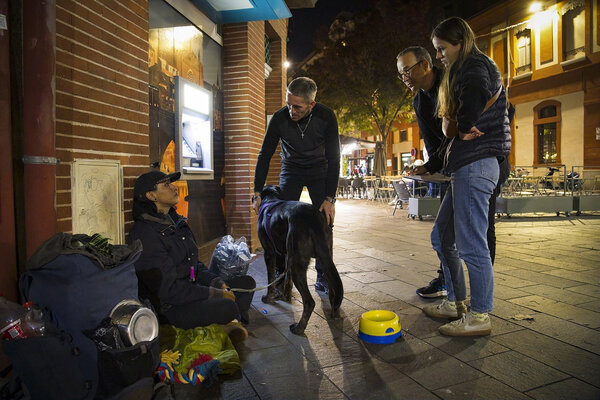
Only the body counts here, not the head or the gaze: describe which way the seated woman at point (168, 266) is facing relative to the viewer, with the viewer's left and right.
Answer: facing to the right of the viewer

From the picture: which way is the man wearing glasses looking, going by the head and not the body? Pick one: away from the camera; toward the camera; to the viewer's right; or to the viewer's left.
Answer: to the viewer's left

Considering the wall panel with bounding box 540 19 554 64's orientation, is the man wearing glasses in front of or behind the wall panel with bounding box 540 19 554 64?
in front

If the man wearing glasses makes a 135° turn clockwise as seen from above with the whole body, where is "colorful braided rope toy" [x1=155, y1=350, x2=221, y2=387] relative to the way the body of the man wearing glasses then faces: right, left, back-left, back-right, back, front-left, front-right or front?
back-left

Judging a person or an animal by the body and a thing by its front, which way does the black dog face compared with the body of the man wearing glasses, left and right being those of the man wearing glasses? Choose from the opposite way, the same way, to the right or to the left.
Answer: to the right

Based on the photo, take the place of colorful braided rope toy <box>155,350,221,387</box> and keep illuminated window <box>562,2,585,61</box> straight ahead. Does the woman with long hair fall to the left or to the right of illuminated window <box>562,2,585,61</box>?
right

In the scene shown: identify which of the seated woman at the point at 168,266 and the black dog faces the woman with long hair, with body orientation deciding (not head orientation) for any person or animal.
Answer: the seated woman

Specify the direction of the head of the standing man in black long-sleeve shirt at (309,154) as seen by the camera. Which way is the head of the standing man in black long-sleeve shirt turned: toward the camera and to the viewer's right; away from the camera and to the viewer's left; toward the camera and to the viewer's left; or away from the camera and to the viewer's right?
toward the camera and to the viewer's left

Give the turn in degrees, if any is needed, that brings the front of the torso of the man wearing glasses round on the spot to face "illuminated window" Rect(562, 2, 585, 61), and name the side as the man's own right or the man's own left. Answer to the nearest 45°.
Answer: approximately 135° to the man's own right

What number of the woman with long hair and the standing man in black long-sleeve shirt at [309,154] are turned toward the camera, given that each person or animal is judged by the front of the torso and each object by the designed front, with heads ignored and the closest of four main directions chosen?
1

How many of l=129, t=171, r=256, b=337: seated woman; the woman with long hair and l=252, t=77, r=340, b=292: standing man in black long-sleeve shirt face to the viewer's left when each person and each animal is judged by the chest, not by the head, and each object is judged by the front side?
1

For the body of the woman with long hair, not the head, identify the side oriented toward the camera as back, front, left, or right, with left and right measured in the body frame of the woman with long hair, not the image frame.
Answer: left

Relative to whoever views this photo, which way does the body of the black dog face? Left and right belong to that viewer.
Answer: facing away from the viewer and to the left of the viewer

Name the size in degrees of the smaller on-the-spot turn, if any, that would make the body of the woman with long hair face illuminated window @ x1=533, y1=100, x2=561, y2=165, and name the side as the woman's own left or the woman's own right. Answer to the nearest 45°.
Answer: approximately 90° to the woman's own right

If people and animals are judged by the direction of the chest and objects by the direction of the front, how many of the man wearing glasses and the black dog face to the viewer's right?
0
